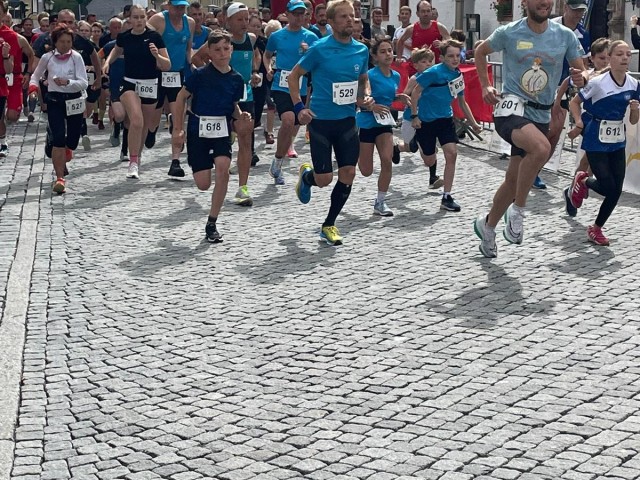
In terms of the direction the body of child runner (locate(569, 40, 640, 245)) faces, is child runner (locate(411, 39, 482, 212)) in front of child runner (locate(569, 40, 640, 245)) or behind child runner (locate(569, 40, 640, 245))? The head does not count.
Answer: behind

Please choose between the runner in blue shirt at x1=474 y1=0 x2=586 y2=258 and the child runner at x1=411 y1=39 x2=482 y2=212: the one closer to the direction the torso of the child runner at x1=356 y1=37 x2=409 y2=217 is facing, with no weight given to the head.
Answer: the runner in blue shirt

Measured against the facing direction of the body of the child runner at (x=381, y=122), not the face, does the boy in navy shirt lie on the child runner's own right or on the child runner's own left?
on the child runner's own right

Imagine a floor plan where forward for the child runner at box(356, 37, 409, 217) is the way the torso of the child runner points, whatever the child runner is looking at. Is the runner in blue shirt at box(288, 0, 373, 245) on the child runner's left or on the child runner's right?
on the child runner's right

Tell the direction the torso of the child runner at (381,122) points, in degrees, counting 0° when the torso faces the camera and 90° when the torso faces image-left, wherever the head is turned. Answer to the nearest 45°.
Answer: approximately 315°

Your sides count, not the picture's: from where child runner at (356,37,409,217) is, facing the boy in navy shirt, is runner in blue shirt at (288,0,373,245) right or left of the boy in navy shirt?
left

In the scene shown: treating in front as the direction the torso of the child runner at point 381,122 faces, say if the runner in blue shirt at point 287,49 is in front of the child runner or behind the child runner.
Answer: behind
